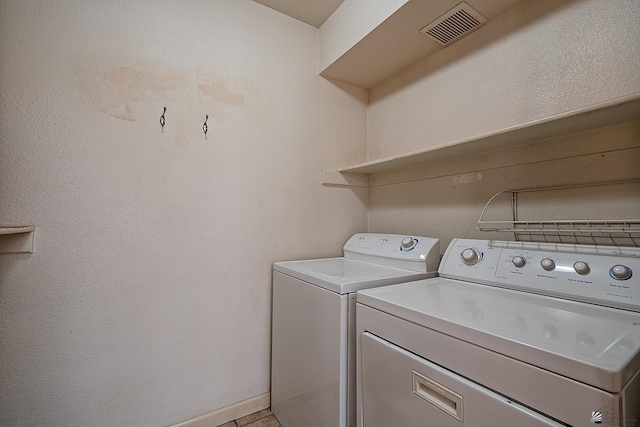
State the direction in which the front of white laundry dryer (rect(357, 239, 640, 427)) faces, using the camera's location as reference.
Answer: facing the viewer and to the left of the viewer

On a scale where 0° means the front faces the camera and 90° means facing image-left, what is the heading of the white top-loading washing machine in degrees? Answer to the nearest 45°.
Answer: approximately 45°

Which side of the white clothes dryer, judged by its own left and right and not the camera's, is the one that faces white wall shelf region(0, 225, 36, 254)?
front
